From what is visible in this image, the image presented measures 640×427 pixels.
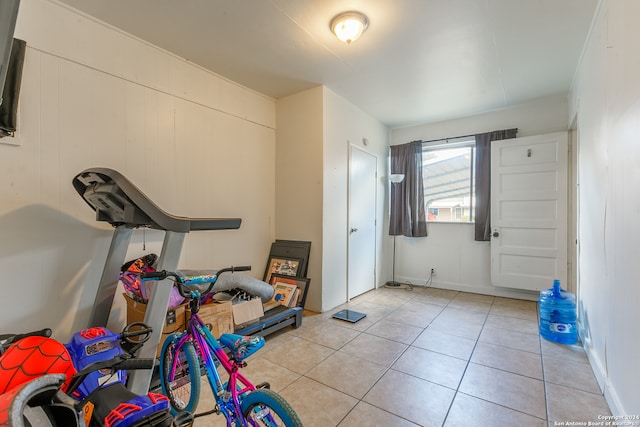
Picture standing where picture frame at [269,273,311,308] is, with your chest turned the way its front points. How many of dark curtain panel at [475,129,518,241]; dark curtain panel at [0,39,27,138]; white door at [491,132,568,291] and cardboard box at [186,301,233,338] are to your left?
2

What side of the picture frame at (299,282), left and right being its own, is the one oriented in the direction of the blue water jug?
left

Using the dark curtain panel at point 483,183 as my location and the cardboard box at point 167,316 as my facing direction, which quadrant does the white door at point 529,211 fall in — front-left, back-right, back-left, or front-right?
back-left

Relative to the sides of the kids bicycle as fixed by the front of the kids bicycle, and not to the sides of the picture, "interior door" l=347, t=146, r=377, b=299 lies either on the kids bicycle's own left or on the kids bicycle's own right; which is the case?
on the kids bicycle's own right

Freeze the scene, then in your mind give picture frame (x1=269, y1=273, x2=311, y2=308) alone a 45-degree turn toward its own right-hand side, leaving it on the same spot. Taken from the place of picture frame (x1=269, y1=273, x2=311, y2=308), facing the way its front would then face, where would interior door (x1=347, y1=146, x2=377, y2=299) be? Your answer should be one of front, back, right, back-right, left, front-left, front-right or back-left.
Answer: back

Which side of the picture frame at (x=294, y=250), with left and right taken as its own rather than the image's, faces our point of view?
front

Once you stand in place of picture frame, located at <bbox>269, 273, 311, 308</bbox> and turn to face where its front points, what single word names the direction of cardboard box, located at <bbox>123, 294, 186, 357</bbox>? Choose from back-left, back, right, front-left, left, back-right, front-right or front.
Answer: front-right

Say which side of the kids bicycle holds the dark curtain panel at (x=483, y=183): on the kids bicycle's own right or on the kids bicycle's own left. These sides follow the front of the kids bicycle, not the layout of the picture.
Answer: on the kids bicycle's own right

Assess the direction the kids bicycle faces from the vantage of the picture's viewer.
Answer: facing away from the viewer and to the left of the viewer

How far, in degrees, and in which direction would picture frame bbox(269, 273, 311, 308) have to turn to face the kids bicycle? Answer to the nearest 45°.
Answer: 0° — it already faces it

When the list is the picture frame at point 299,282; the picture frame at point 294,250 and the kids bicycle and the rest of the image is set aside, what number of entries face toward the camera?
2

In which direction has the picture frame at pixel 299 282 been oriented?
toward the camera

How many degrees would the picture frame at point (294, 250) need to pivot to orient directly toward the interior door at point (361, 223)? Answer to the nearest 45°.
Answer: approximately 135° to its left

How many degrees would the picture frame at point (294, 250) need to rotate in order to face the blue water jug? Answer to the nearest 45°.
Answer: approximately 45° to its left
